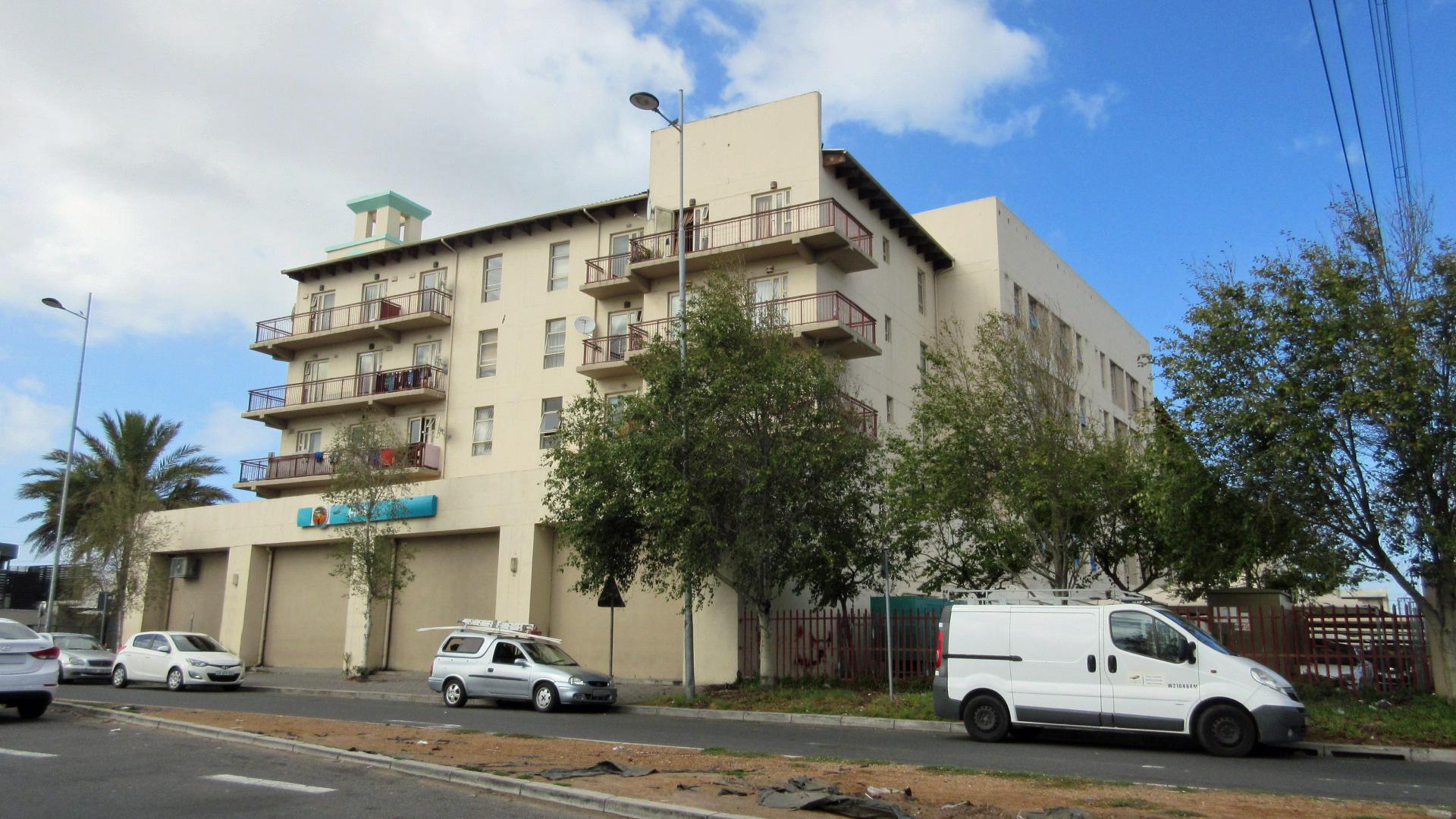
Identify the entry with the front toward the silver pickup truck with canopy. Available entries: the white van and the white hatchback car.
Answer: the white hatchback car

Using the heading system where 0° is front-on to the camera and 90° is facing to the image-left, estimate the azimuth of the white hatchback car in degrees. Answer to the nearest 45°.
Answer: approximately 315°

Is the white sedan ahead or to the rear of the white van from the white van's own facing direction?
to the rear

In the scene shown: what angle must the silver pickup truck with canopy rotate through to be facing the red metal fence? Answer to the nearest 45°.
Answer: approximately 45° to its left

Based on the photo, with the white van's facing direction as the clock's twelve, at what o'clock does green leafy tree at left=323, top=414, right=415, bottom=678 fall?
The green leafy tree is roughly at 7 o'clock from the white van.

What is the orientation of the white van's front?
to the viewer's right

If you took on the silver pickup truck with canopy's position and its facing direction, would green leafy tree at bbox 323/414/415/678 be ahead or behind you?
behind
